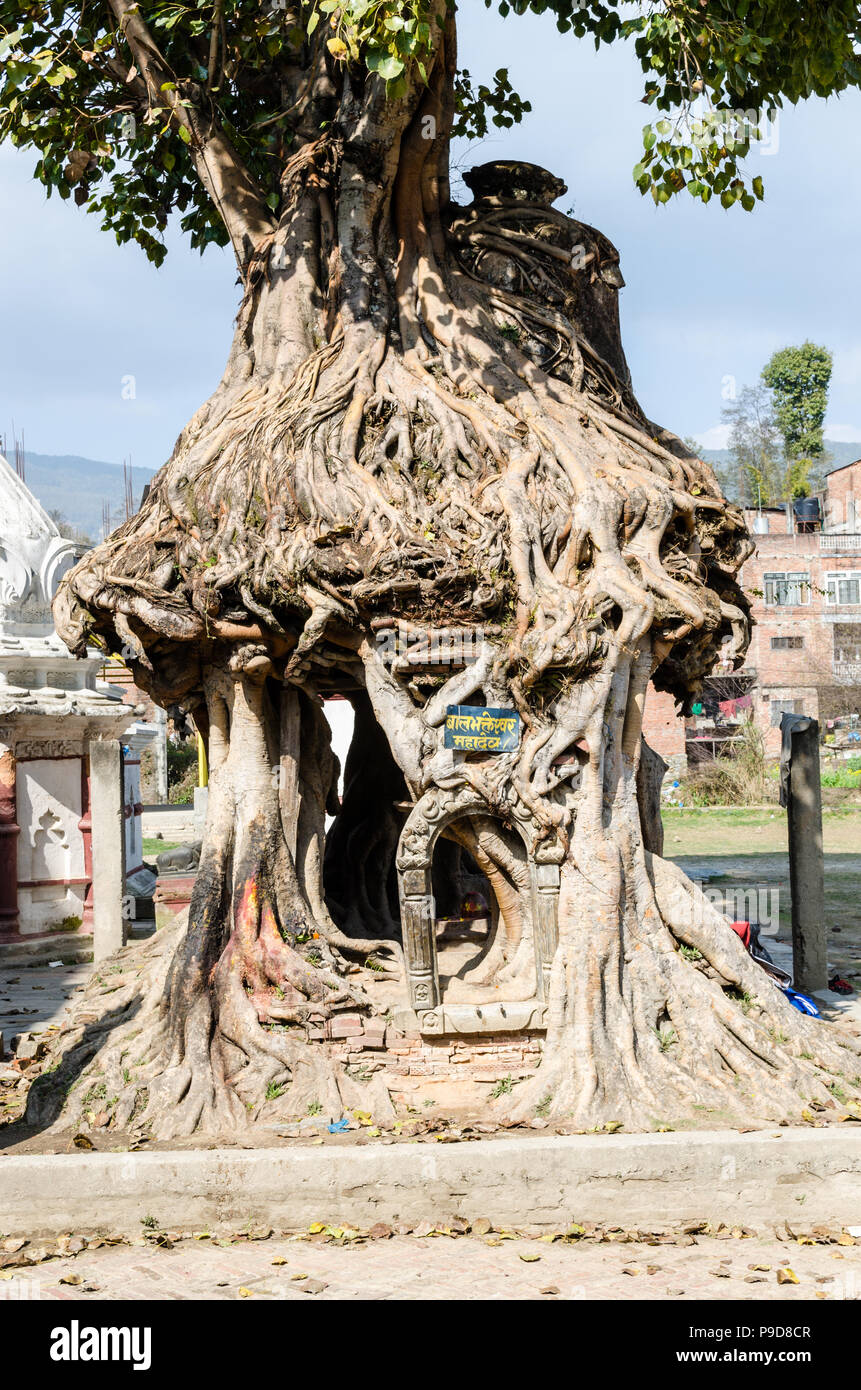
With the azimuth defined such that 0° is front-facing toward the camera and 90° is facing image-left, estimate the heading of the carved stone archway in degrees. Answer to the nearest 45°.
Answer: approximately 0°

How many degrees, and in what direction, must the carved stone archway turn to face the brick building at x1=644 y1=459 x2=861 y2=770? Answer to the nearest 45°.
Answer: approximately 180°

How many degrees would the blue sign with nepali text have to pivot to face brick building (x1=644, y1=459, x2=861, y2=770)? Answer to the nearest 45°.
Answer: approximately 180°

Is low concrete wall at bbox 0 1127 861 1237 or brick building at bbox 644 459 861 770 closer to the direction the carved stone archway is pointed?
the low concrete wall

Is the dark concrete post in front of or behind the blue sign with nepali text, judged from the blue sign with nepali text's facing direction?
behind

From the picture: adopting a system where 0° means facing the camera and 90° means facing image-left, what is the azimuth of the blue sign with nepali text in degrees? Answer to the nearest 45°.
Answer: approximately 0°

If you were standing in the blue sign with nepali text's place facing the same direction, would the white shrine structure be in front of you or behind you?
behind

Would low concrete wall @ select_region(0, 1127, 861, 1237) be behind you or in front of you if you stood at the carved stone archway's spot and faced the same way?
in front

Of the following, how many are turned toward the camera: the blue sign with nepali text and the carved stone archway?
2
